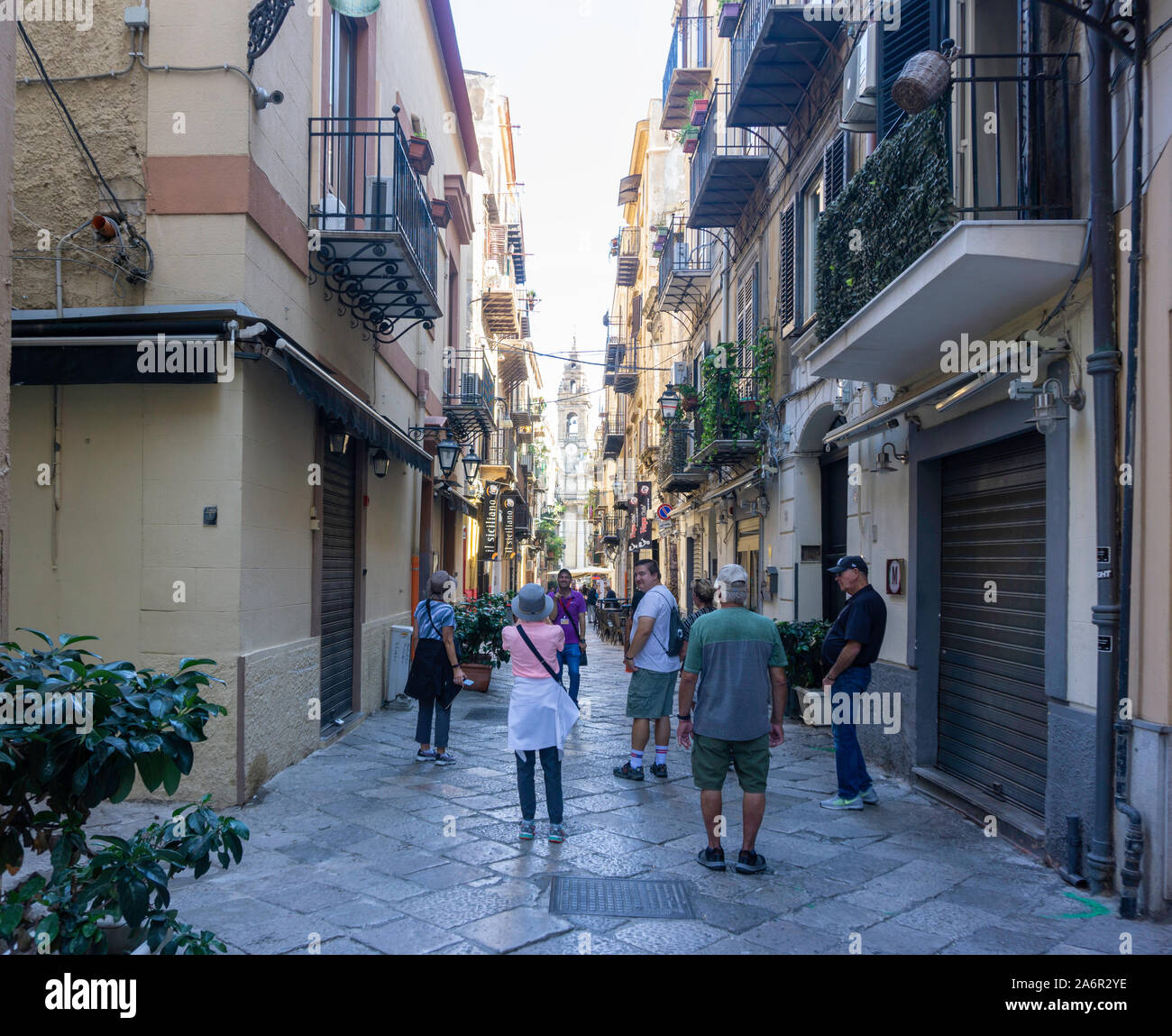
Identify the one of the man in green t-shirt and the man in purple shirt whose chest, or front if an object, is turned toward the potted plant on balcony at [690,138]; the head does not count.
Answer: the man in green t-shirt

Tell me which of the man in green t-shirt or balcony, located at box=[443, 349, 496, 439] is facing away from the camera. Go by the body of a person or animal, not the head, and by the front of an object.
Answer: the man in green t-shirt

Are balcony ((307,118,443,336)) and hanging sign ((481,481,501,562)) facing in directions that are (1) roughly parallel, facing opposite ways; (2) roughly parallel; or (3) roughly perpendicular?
roughly perpendicular

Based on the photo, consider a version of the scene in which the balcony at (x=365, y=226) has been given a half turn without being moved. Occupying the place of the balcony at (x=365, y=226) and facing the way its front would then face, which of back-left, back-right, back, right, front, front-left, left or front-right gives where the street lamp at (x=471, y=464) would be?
right

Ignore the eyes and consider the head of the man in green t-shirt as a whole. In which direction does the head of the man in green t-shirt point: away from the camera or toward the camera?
away from the camera

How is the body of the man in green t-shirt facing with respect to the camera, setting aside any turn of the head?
away from the camera

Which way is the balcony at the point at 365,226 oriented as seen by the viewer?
to the viewer's right

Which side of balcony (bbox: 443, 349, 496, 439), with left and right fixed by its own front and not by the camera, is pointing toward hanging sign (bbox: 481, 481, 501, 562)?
left

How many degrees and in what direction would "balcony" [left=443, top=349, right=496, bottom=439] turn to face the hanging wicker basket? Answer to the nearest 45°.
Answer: approximately 90° to its right

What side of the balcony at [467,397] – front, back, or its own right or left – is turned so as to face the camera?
right

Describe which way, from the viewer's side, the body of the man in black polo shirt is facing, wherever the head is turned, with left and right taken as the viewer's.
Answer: facing to the left of the viewer

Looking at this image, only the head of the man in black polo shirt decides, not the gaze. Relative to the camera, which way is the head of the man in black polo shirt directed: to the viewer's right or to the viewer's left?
to the viewer's left

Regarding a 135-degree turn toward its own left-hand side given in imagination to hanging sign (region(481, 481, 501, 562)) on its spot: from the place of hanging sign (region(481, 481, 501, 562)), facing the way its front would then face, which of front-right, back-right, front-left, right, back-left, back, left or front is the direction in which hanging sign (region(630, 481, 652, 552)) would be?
front

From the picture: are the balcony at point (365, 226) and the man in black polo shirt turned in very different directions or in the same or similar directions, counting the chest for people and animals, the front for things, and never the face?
very different directions
